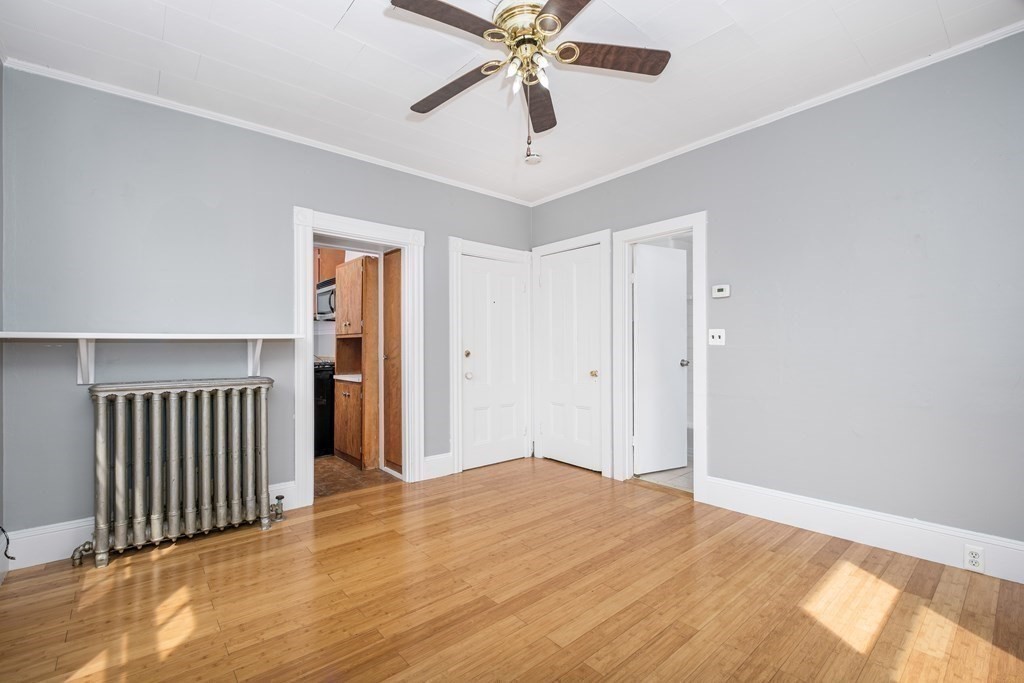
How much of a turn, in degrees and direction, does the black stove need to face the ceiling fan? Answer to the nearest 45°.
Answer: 0° — it already faces it

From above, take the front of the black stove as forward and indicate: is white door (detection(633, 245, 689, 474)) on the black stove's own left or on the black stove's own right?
on the black stove's own left

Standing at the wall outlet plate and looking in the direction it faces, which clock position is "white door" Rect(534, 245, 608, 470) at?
The white door is roughly at 3 o'clock from the wall outlet plate.

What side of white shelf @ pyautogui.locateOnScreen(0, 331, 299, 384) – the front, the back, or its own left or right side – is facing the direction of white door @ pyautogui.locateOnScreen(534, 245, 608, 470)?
left

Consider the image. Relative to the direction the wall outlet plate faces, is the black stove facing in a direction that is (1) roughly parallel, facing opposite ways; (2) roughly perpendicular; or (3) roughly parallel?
roughly perpendicular

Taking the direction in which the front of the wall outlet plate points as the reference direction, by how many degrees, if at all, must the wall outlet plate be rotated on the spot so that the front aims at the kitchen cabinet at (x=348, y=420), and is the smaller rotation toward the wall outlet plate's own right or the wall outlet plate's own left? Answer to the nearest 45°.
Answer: approximately 90° to the wall outlet plate's own right

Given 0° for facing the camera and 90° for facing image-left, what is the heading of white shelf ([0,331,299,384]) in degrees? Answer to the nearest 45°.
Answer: approximately 0°

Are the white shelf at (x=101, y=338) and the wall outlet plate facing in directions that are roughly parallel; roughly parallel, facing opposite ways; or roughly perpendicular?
roughly perpendicular

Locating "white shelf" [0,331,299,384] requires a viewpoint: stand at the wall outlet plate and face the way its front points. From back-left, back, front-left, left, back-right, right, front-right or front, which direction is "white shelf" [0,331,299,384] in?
front-right

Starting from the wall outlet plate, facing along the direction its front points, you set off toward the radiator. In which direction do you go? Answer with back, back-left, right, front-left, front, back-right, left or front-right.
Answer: front-right

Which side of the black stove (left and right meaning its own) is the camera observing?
front

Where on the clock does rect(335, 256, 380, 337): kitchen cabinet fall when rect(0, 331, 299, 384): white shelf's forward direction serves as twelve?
The kitchen cabinet is roughly at 8 o'clock from the white shelf.
